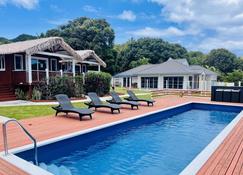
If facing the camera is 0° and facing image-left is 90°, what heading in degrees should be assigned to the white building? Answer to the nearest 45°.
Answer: approximately 0°

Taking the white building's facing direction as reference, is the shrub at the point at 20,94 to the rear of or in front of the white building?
in front

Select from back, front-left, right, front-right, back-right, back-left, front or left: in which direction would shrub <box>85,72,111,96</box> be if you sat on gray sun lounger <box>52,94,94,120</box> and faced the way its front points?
back-left

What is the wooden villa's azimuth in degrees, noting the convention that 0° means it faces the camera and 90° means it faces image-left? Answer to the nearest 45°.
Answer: approximately 315°

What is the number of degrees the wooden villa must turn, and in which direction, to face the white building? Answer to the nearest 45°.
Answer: approximately 90° to its left

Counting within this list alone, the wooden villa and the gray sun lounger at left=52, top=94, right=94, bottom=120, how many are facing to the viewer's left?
0

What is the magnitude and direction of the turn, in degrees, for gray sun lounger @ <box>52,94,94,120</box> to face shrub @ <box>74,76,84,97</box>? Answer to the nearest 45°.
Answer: approximately 135° to its left

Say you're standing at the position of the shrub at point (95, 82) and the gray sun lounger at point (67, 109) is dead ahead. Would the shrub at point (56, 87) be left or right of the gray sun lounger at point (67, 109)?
right

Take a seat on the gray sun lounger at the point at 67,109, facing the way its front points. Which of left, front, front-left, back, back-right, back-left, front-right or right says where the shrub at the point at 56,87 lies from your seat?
back-left

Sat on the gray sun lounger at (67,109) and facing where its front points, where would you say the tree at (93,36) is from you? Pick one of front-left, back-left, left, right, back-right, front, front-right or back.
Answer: back-left

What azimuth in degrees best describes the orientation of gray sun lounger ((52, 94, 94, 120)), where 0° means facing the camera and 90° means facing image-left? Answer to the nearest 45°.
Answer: approximately 315°
